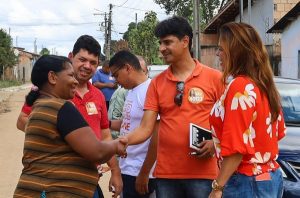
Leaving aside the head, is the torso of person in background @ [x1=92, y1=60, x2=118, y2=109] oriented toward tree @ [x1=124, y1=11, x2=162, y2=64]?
no

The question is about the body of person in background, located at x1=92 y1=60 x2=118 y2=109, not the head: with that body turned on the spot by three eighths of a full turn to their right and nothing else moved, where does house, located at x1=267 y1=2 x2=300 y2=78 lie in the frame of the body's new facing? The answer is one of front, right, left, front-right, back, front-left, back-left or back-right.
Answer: back-right

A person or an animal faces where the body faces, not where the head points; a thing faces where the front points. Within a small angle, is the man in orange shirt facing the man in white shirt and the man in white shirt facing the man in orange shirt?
no

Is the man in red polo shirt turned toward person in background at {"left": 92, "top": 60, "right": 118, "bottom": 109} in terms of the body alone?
no

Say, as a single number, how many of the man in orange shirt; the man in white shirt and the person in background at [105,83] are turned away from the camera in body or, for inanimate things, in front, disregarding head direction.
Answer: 0

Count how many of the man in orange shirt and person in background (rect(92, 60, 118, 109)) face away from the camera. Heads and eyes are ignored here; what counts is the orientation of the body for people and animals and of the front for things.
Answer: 0

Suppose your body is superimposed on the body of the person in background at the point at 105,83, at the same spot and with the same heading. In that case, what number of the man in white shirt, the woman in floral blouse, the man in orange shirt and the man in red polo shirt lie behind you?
0

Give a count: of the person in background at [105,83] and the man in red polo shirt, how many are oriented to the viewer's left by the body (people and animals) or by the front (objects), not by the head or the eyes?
0

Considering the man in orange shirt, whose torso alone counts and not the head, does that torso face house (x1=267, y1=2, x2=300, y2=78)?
no

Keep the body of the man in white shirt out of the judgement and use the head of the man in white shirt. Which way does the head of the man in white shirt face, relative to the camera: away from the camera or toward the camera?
toward the camera

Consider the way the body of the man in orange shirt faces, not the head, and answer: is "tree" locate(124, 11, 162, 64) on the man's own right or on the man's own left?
on the man's own right

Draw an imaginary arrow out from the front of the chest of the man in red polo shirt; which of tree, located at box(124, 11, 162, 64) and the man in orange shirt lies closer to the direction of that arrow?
the man in orange shirt

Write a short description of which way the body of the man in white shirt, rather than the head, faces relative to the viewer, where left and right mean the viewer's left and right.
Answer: facing the viewer and to the left of the viewer

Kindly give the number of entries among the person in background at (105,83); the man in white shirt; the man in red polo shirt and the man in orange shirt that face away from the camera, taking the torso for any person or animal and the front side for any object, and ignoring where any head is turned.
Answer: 0

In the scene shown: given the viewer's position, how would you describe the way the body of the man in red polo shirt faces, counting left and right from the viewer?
facing the viewer

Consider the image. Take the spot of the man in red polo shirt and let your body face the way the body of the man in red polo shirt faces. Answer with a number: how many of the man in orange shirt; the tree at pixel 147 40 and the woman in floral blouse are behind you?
1

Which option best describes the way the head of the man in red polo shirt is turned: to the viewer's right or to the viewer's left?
to the viewer's right
